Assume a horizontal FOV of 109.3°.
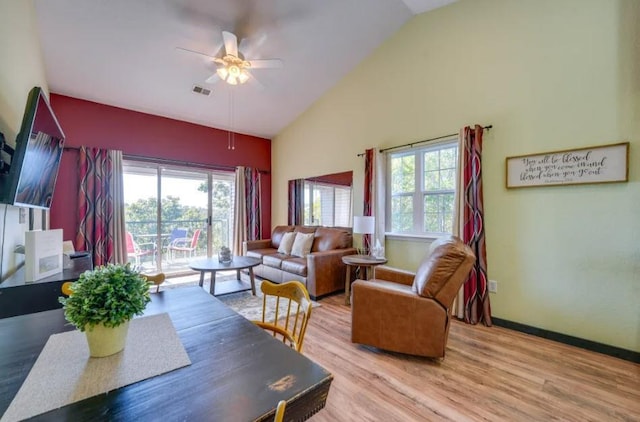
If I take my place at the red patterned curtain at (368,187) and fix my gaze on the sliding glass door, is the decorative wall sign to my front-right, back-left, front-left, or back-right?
back-left

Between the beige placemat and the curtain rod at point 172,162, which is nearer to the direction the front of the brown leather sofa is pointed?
the beige placemat

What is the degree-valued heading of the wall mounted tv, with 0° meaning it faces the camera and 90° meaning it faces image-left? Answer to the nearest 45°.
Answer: approximately 315°
